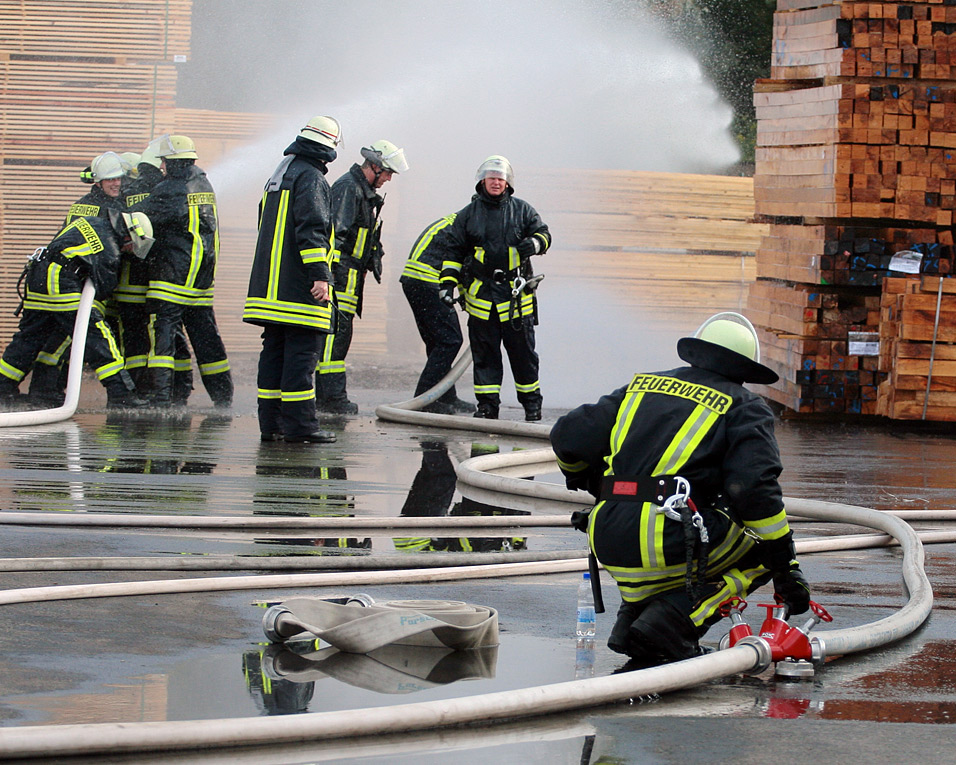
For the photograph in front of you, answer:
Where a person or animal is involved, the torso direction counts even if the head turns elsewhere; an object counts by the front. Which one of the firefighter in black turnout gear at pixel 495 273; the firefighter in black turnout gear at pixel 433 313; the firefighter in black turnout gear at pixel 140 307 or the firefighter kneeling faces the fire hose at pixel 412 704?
the firefighter in black turnout gear at pixel 495 273

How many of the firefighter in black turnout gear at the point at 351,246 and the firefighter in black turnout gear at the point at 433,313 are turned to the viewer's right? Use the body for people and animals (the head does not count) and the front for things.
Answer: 2

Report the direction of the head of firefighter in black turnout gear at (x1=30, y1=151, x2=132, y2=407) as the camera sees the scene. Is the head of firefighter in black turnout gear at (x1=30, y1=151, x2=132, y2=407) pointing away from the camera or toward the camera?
toward the camera

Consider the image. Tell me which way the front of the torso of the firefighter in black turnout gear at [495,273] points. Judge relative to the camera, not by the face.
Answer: toward the camera

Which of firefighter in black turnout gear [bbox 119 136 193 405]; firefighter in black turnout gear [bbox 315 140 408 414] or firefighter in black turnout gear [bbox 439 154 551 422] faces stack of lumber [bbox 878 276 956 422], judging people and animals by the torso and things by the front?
firefighter in black turnout gear [bbox 315 140 408 414]

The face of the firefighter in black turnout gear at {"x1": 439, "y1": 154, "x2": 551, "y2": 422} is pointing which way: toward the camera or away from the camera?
toward the camera

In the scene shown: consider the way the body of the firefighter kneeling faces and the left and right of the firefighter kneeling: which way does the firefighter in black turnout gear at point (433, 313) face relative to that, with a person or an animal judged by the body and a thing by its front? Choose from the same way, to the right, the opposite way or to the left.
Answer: to the right

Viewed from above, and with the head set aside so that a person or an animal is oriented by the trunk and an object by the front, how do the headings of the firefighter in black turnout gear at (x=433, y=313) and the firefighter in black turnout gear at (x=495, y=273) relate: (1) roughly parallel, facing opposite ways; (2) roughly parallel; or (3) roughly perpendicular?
roughly perpendicular

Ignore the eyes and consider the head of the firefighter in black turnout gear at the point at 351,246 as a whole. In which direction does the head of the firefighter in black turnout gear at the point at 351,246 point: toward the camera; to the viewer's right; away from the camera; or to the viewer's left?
to the viewer's right

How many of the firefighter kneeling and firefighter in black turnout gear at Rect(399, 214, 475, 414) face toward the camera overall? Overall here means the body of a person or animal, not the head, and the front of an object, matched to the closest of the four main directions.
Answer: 0

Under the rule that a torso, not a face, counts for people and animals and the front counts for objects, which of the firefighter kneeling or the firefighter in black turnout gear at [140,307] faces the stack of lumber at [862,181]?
the firefighter kneeling

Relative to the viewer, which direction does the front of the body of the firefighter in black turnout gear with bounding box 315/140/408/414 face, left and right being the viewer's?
facing to the right of the viewer

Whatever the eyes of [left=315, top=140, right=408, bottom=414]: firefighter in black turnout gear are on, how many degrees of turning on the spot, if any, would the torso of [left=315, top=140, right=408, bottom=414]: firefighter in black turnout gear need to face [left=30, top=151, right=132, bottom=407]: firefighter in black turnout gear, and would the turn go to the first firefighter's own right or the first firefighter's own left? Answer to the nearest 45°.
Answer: approximately 180°

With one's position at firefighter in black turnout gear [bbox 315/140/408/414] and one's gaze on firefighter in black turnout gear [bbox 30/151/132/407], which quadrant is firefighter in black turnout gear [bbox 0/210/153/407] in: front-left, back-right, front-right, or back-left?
front-left

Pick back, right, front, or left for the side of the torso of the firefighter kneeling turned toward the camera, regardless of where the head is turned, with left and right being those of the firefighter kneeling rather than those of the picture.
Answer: back

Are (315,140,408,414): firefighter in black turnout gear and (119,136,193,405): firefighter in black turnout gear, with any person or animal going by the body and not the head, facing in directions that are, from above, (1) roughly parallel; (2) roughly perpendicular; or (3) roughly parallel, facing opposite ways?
roughly perpendicular
